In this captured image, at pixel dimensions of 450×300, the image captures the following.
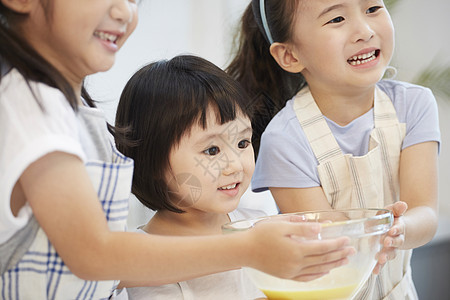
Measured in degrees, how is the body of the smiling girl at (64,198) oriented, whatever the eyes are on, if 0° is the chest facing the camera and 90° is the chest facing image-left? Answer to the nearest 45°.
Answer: approximately 315°

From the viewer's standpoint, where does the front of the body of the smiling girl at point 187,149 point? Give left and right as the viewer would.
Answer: facing the viewer and to the right of the viewer

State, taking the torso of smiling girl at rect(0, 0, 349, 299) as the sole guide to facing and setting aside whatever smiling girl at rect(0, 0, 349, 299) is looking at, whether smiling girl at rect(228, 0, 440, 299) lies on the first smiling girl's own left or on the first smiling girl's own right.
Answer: on the first smiling girl's own left

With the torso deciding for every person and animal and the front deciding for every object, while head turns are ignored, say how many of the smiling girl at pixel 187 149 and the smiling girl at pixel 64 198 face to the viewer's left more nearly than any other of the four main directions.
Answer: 0

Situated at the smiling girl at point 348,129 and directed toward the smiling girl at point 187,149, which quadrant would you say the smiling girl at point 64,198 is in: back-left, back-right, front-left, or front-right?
front-left
